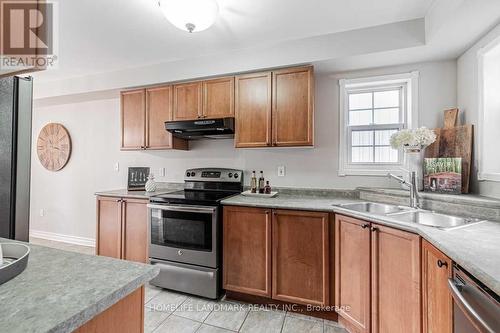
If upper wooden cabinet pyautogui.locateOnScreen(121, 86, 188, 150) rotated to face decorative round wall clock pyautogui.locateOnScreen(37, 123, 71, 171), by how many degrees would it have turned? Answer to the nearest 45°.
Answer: approximately 90° to its right

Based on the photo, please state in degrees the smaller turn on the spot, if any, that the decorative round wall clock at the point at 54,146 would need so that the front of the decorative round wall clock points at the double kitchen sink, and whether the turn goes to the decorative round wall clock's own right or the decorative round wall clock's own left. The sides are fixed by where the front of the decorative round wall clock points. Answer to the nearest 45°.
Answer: approximately 90° to the decorative round wall clock's own left

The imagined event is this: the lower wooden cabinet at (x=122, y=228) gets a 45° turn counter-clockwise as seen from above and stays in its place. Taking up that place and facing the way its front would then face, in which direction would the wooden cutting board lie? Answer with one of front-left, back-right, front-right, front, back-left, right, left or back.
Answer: front-left

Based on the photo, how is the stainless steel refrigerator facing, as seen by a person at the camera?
facing to the right of the viewer

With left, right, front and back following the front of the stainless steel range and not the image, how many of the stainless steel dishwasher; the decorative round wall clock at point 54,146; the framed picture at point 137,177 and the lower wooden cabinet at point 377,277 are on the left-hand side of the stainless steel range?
2

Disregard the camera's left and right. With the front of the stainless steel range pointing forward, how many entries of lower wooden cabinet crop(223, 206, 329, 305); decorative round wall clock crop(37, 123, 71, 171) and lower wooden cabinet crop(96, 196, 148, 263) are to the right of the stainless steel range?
2

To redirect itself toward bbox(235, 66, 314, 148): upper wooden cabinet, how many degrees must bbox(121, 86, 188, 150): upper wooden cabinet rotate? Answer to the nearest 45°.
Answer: approximately 90° to its left

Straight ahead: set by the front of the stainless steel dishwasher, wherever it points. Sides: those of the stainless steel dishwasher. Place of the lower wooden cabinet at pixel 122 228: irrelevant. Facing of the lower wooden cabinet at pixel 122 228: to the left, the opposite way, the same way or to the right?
to the left

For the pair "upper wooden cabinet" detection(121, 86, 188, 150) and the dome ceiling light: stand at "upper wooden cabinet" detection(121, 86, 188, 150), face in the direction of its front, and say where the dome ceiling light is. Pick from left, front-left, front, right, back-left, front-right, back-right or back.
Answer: front-left
